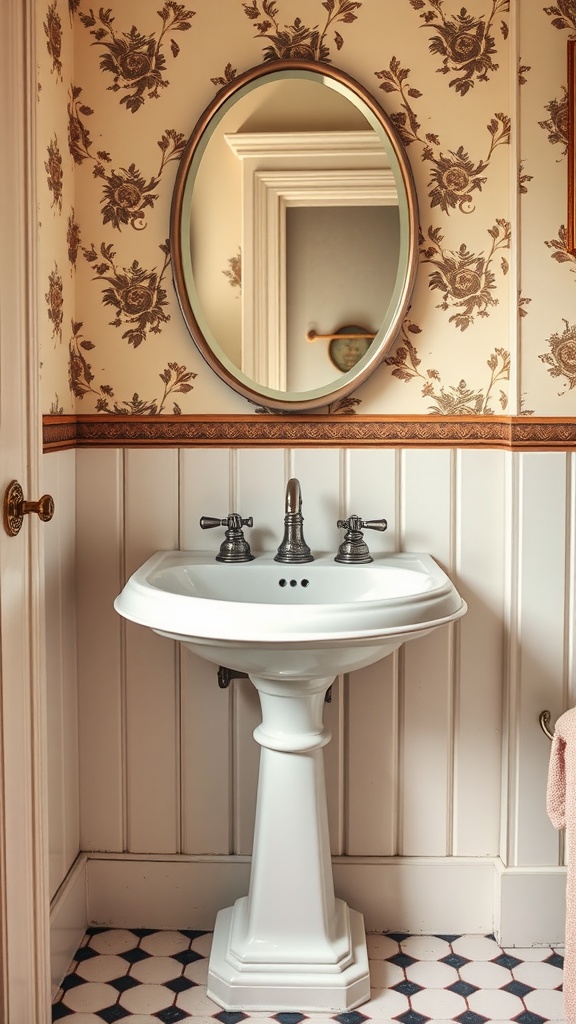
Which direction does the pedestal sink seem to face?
toward the camera

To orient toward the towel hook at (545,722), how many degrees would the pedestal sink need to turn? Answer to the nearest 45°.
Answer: approximately 90° to its left
